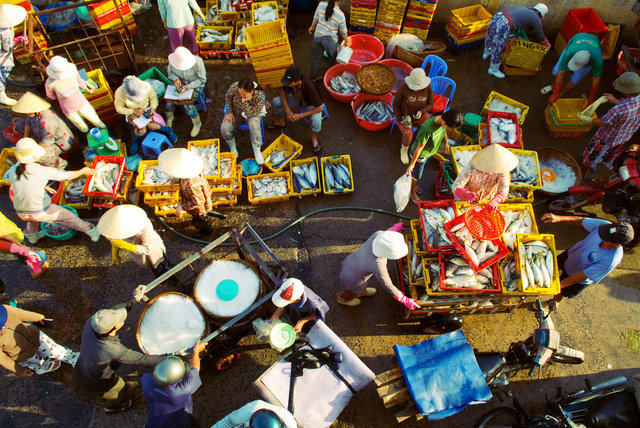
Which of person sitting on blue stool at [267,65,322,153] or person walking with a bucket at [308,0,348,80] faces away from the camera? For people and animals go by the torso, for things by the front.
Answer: person walking with a bucket at [308,0,348,80]

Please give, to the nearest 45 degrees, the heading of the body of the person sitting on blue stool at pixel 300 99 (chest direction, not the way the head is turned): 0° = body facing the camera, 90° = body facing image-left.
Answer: approximately 45°

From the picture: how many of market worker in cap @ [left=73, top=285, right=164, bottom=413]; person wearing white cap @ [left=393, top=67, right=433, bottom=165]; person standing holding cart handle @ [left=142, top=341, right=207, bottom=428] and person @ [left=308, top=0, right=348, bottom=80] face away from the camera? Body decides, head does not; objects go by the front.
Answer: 2

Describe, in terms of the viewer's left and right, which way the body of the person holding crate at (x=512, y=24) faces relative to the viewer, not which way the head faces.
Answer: facing to the right of the viewer

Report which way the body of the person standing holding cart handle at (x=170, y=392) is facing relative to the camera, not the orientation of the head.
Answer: away from the camera

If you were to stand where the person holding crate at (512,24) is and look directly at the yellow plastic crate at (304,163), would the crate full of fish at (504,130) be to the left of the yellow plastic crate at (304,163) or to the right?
left

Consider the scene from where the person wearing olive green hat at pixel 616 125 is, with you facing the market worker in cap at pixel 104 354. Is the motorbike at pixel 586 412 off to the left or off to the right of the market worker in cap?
left

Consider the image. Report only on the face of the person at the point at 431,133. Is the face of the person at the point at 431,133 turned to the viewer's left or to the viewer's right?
to the viewer's right

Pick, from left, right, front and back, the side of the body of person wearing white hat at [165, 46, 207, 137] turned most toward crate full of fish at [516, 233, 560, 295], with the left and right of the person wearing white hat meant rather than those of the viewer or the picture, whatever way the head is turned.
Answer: left
